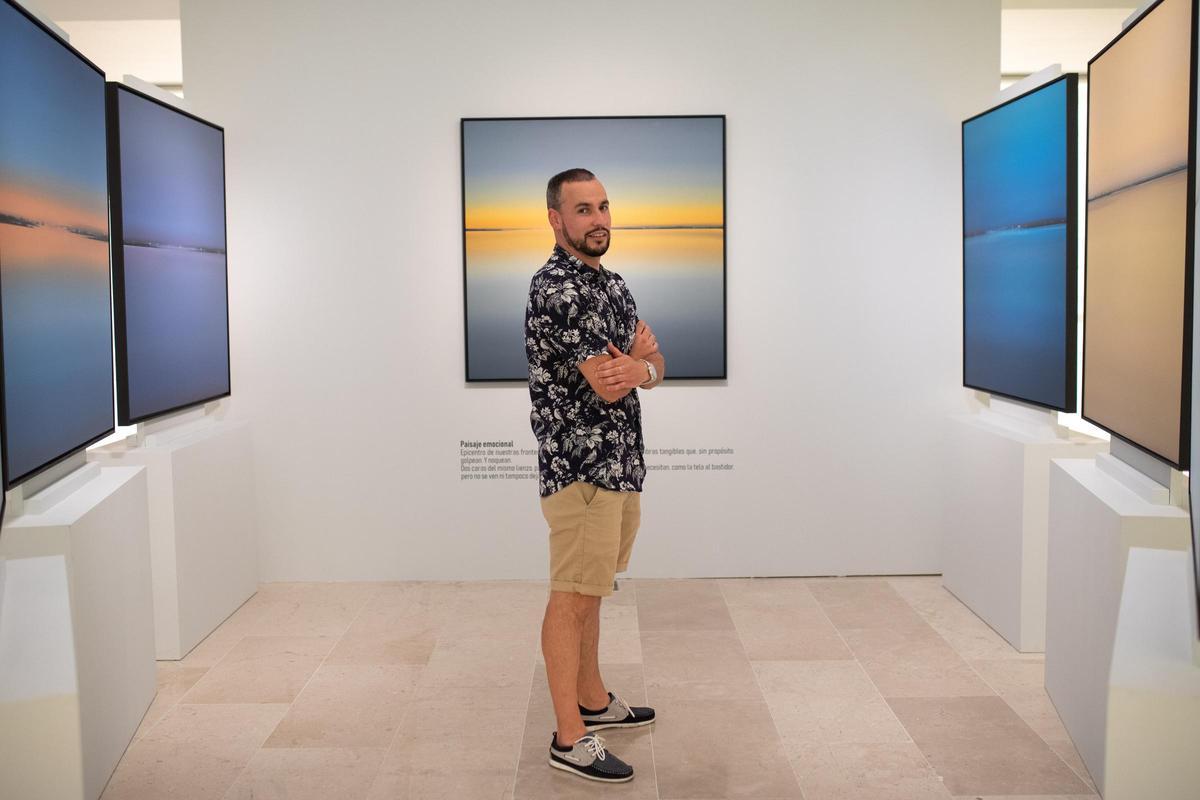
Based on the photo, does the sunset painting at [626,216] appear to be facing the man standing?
yes

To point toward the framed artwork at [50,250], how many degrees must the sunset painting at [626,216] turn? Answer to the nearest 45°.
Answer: approximately 45° to its right

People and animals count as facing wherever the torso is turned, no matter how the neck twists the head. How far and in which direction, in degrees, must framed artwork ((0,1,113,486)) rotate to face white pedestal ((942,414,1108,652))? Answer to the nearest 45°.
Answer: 0° — it already faces it

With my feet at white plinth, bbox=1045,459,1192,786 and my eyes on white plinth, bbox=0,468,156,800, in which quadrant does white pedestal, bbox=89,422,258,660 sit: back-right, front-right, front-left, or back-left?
front-right

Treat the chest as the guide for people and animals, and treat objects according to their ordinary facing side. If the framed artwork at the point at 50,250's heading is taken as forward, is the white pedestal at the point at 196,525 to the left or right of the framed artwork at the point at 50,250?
on its left

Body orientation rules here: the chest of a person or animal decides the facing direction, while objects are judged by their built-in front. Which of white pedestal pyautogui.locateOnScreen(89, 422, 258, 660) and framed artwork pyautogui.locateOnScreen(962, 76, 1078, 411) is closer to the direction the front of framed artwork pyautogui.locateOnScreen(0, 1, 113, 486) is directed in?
the framed artwork

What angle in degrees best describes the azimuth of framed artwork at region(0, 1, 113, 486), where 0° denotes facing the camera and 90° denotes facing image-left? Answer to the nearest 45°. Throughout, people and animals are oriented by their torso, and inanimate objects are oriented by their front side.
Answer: approximately 270°

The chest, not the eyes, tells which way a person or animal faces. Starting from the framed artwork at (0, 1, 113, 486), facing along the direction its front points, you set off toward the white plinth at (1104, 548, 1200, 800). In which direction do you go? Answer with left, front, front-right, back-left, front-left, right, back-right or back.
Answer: front-right

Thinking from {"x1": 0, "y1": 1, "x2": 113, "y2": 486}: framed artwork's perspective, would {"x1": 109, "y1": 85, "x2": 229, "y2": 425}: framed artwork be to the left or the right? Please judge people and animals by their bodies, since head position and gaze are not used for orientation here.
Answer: on its left

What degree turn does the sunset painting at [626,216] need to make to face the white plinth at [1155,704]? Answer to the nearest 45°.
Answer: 0° — it already faces it

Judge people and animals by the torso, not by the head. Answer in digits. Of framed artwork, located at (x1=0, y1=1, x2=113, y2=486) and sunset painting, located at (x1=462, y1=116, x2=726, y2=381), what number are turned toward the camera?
1

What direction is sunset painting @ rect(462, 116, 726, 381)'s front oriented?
toward the camera

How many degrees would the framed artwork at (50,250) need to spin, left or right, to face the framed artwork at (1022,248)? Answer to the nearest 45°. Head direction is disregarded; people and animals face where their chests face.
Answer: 0° — it already faces it

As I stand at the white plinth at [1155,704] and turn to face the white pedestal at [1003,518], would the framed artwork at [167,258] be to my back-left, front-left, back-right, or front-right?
front-left

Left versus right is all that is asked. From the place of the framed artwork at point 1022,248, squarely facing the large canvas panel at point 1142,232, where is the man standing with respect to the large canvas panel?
right
